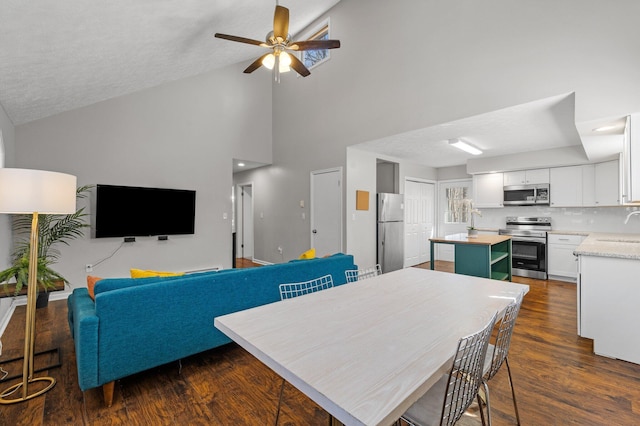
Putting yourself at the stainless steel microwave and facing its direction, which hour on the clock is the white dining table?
The white dining table is roughly at 12 o'clock from the stainless steel microwave.

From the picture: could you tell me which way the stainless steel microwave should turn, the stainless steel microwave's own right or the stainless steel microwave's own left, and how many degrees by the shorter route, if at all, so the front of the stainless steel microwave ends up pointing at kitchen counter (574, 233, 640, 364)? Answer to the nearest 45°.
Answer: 0° — it already faces it

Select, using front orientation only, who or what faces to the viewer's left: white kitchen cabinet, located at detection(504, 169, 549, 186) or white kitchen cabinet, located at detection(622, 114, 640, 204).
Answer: white kitchen cabinet, located at detection(622, 114, 640, 204)

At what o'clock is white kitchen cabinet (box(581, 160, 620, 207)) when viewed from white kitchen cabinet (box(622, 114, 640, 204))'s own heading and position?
white kitchen cabinet (box(581, 160, 620, 207)) is roughly at 3 o'clock from white kitchen cabinet (box(622, 114, 640, 204)).

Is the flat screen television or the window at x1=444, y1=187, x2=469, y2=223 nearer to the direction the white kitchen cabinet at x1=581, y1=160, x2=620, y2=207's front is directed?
the flat screen television

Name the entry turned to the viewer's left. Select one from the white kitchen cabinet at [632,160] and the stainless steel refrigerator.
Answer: the white kitchen cabinet

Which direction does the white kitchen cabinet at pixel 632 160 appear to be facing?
to the viewer's left

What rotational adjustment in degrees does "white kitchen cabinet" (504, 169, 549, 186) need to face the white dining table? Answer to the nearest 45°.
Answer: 0° — it already faces it

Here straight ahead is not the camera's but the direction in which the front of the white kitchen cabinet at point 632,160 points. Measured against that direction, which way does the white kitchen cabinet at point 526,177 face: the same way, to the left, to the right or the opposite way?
to the left

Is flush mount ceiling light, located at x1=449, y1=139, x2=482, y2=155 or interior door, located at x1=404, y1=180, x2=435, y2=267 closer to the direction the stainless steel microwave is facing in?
the flush mount ceiling light

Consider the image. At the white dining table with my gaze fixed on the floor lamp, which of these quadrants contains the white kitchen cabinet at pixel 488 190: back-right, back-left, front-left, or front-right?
back-right

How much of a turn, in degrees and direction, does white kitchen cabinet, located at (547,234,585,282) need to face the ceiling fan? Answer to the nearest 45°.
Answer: approximately 45° to its right
